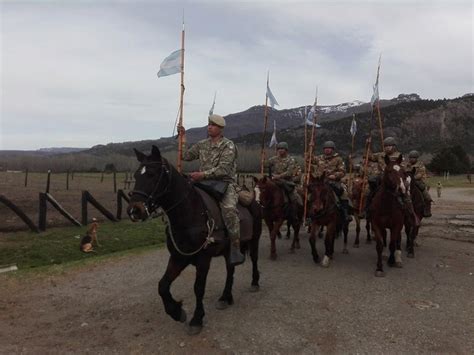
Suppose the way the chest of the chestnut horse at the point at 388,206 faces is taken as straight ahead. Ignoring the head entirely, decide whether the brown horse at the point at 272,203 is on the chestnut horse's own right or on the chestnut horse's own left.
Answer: on the chestnut horse's own right

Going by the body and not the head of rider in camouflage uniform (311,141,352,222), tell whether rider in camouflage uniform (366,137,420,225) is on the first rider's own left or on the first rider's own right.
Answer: on the first rider's own left

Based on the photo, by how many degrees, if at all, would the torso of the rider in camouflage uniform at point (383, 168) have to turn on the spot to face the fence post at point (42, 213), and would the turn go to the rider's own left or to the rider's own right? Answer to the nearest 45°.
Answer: approximately 90° to the rider's own right

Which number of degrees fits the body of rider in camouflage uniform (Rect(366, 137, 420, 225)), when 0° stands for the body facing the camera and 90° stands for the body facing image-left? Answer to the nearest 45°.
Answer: approximately 0°

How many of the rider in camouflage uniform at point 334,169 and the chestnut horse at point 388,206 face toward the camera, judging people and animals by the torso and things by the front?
2
